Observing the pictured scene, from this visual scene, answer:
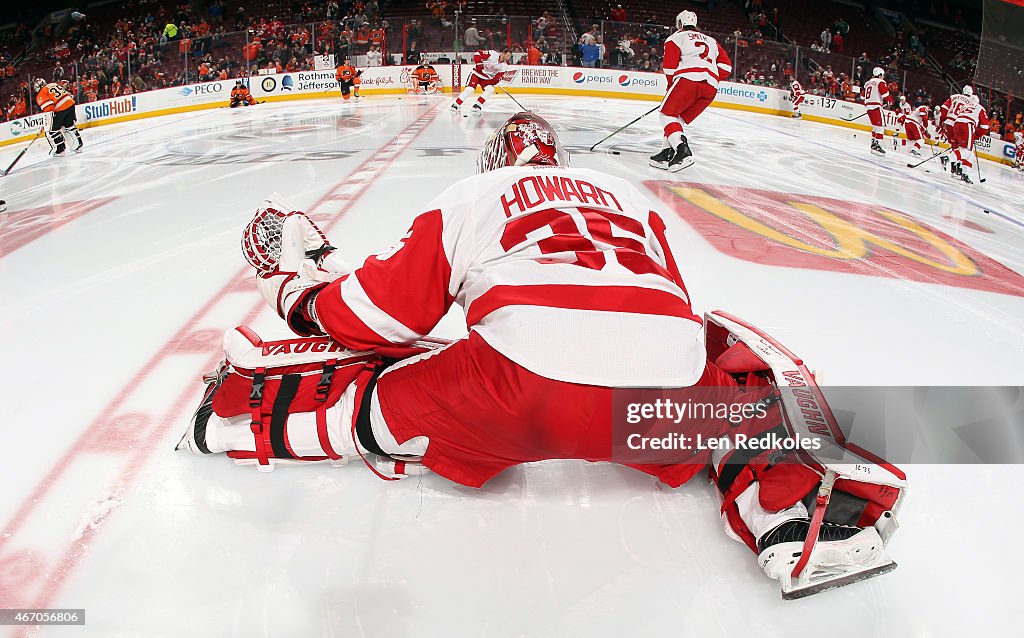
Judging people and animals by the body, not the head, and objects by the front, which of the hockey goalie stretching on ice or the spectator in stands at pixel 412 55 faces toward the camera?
the spectator in stands

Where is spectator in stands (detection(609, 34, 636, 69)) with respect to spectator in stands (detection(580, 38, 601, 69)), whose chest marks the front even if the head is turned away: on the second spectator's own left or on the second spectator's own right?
on the second spectator's own left

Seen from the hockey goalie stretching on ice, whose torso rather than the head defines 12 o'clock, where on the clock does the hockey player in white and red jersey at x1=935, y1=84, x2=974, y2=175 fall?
The hockey player in white and red jersey is roughly at 1 o'clock from the hockey goalie stretching on ice.

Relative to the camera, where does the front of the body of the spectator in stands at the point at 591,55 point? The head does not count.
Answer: toward the camera

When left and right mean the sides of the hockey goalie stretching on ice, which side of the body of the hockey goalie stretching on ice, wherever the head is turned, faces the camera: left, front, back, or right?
back

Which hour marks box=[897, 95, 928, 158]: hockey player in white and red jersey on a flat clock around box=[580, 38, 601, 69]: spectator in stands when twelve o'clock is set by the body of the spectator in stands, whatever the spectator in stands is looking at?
The hockey player in white and red jersey is roughly at 11 o'clock from the spectator in stands.

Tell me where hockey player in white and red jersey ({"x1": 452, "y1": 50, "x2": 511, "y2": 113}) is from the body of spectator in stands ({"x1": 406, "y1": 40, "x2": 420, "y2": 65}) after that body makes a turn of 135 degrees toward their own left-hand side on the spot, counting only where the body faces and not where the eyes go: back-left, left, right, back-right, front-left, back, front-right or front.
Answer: back-right

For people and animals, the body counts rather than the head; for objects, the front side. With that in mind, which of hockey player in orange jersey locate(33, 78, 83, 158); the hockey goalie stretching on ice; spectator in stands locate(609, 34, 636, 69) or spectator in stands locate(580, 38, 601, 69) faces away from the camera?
the hockey goalie stretching on ice

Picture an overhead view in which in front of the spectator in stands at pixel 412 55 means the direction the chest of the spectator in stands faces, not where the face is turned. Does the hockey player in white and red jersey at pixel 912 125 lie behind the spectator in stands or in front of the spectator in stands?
in front

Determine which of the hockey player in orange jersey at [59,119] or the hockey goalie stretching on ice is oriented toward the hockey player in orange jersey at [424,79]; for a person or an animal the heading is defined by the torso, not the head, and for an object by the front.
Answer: the hockey goalie stretching on ice

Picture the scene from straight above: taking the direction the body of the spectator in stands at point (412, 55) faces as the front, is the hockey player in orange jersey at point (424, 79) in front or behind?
in front

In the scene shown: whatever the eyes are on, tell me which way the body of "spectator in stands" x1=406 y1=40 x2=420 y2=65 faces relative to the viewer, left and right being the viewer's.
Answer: facing the viewer

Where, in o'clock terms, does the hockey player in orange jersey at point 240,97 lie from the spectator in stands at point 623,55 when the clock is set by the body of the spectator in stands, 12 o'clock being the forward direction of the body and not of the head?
The hockey player in orange jersey is roughly at 2 o'clock from the spectator in stands.
